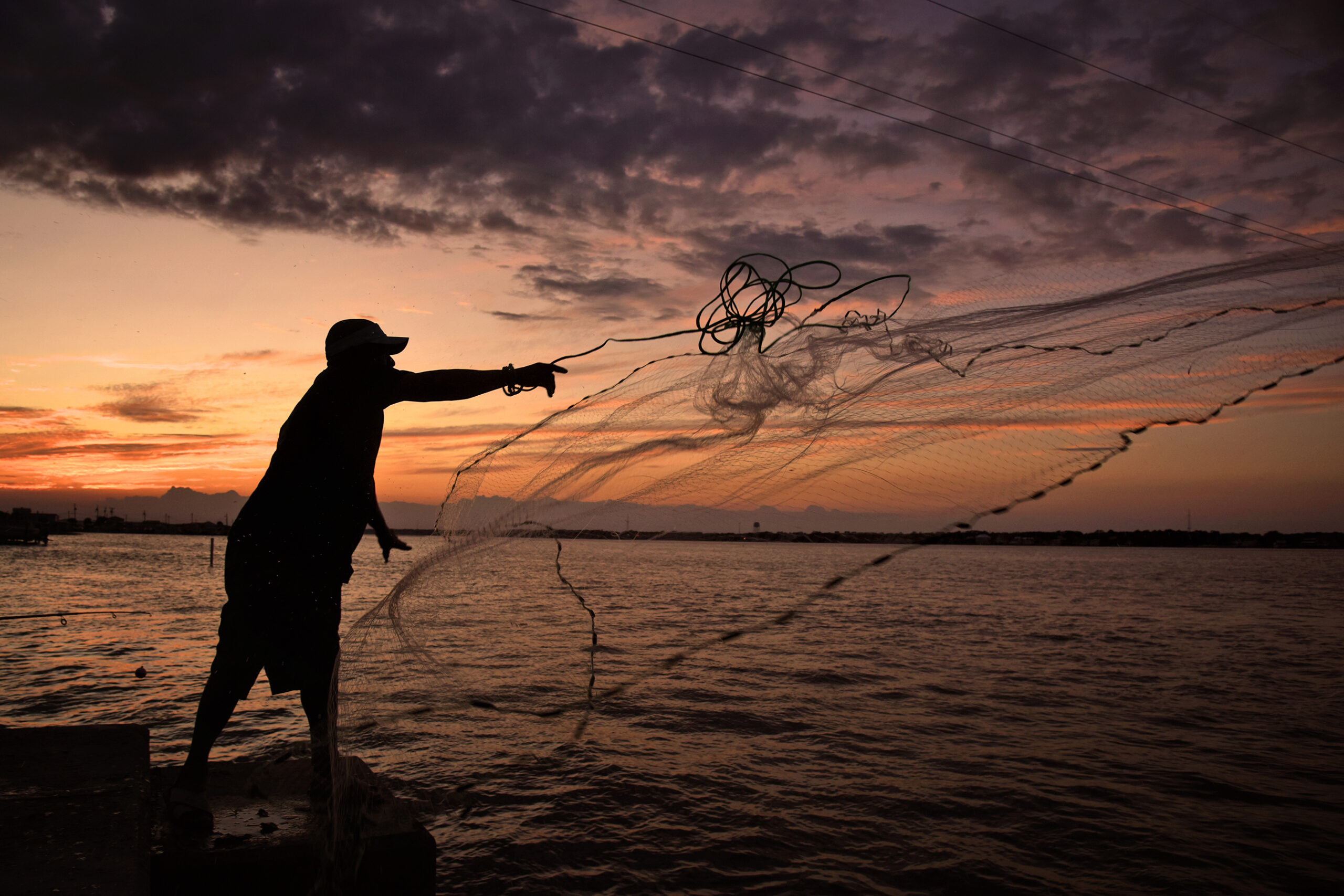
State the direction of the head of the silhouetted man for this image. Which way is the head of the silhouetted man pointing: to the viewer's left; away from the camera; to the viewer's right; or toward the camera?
to the viewer's right

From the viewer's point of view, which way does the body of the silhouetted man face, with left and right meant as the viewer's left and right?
facing to the right of the viewer
